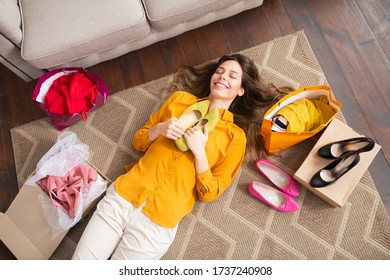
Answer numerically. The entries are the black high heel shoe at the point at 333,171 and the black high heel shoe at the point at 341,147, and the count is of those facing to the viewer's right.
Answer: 0

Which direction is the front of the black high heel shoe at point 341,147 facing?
to the viewer's left

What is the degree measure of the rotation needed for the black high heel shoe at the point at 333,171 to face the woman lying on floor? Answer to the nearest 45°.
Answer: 0° — it already faces them

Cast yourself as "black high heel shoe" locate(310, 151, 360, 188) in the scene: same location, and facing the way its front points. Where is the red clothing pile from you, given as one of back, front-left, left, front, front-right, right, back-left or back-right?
front-right

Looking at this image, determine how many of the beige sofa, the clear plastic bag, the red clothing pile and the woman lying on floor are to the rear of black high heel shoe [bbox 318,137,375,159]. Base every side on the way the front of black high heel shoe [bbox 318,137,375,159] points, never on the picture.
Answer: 0

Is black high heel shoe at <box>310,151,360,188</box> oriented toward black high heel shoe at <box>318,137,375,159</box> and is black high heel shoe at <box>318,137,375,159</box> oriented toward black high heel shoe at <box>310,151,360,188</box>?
no

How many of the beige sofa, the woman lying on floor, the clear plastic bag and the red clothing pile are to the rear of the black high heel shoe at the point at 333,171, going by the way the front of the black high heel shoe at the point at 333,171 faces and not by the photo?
0

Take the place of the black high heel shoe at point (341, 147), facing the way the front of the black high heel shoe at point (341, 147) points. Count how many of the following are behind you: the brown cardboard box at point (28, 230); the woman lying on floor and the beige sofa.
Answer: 0

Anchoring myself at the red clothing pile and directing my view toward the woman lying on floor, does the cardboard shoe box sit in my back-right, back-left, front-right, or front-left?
front-left

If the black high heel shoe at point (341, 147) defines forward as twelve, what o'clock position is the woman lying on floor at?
The woman lying on floor is roughly at 11 o'clock from the black high heel shoe.

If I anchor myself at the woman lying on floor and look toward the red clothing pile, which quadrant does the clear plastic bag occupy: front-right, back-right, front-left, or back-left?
front-left

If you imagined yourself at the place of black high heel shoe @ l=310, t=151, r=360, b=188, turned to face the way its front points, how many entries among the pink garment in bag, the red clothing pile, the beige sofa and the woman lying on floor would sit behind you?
0

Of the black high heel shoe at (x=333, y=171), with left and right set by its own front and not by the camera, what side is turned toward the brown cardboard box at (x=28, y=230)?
front
